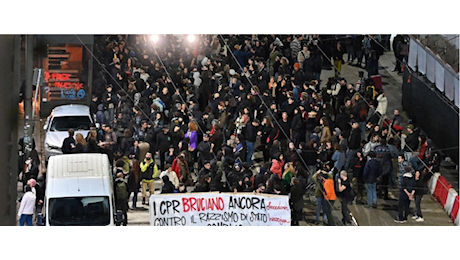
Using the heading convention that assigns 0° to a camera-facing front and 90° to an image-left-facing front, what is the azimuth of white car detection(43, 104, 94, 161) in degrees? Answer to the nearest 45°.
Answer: approximately 0°

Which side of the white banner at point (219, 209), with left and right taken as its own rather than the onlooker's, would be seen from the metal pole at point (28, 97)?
right

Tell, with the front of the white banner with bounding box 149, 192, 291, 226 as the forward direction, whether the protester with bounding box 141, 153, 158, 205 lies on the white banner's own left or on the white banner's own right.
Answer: on the white banner's own right

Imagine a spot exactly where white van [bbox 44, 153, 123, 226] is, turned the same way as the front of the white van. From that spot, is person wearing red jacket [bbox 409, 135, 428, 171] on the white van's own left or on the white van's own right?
on the white van's own left

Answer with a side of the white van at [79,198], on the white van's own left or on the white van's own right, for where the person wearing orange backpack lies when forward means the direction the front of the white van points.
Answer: on the white van's own left

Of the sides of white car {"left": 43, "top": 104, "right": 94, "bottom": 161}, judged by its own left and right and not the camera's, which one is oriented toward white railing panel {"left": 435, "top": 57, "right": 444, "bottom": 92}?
left

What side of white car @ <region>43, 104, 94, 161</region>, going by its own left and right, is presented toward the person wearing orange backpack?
left
